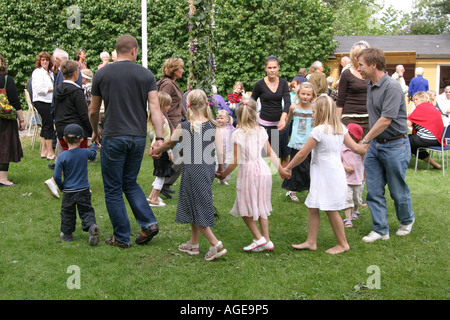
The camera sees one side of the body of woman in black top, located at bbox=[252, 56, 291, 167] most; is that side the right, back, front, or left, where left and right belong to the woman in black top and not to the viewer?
front

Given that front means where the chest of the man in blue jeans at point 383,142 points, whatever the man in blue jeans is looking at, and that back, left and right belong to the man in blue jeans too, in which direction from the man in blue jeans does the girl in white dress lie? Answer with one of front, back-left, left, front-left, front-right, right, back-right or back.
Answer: front-left

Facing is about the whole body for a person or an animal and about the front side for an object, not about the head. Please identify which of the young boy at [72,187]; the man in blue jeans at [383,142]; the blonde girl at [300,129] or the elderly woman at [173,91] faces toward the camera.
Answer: the blonde girl

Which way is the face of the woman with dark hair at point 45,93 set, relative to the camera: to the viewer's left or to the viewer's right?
to the viewer's right

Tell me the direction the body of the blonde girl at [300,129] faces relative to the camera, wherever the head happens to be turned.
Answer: toward the camera

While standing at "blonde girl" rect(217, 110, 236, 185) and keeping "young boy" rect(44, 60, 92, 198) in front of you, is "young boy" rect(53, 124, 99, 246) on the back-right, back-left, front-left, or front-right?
front-left

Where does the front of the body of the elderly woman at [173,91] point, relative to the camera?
to the viewer's right

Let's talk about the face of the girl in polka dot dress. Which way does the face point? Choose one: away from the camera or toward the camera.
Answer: away from the camera

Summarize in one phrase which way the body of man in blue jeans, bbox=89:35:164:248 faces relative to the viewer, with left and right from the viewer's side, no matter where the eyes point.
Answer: facing away from the viewer

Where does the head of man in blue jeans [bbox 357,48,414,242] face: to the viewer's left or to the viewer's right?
to the viewer's left

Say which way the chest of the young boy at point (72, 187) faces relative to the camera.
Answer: away from the camera

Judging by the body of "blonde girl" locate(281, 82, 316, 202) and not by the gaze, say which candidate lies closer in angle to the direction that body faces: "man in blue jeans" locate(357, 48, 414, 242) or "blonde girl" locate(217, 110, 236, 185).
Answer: the man in blue jeans

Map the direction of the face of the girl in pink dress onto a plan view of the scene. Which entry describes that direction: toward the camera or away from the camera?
away from the camera

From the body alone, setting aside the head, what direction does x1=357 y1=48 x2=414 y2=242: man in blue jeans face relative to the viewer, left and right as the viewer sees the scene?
facing to the left of the viewer

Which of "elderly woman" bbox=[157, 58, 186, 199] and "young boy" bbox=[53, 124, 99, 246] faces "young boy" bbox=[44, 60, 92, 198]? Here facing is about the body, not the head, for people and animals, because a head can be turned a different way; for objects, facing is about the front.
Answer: "young boy" bbox=[53, 124, 99, 246]

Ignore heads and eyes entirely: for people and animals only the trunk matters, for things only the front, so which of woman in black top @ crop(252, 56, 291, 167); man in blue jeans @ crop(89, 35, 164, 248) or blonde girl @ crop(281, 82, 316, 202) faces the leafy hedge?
the man in blue jeans

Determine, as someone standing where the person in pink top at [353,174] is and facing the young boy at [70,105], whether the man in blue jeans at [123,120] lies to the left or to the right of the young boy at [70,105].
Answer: left

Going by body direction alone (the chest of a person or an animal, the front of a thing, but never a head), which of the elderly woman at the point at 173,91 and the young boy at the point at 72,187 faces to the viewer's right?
the elderly woman

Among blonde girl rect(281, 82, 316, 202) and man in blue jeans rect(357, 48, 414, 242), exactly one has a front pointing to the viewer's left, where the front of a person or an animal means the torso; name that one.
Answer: the man in blue jeans

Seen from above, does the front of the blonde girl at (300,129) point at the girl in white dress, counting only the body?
yes
